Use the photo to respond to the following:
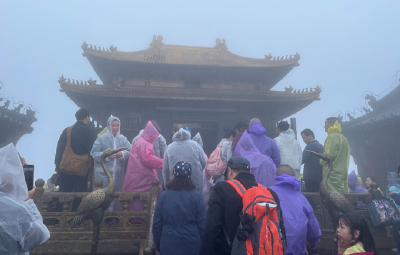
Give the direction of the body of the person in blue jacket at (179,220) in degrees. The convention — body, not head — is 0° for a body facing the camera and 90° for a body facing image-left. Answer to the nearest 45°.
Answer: approximately 180°

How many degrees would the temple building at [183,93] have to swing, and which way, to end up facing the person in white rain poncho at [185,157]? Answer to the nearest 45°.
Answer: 0° — it already faces them

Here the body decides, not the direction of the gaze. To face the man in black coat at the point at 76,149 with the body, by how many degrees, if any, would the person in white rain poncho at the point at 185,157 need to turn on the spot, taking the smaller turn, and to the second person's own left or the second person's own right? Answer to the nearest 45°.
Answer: approximately 90° to the second person's own left

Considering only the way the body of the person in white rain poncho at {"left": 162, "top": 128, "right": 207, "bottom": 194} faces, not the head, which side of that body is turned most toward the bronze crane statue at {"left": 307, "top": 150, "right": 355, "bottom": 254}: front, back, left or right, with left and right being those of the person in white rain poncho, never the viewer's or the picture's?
right

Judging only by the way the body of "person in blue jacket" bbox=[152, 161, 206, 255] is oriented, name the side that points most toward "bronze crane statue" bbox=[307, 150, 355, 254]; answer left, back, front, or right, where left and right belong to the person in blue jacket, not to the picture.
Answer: right

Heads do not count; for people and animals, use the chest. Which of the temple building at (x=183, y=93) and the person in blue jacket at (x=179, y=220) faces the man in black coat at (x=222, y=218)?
the temple building

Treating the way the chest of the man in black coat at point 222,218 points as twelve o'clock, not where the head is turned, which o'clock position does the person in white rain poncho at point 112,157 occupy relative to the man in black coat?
The person in white rain poncho is roughly at 12 o'clock from the man in black coat.

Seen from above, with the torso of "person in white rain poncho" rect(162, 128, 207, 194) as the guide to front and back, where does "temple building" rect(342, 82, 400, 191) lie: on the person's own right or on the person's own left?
on the person's own right

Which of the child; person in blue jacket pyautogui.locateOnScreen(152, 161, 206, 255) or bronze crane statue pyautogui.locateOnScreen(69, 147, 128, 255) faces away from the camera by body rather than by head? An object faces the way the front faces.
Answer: the person in blue jacket

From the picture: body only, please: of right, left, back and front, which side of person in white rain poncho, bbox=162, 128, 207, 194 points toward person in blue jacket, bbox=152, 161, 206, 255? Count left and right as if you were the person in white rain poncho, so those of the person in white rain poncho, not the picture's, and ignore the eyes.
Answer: back

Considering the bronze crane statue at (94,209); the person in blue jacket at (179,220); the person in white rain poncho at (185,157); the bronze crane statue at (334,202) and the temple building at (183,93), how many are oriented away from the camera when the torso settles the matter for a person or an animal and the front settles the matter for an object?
2
